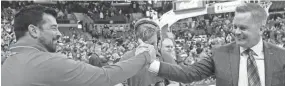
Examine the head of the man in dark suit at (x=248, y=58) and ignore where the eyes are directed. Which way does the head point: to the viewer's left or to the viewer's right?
to the viewer's left

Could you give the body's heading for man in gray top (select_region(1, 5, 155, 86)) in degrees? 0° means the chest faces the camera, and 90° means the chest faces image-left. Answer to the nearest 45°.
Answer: approximately 225°

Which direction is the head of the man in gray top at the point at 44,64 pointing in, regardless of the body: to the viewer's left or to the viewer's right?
to the viewer's right

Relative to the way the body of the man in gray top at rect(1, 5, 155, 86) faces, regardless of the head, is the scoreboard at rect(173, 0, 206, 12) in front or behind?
in front

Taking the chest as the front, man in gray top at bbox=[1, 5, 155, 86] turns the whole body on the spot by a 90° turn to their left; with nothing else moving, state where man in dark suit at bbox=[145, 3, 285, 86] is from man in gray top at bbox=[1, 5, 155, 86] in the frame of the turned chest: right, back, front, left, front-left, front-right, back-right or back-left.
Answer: back-right
